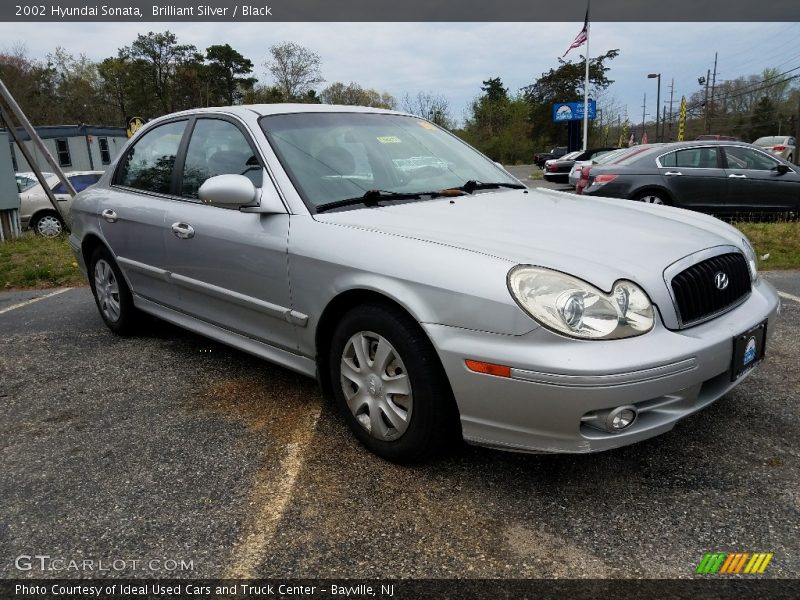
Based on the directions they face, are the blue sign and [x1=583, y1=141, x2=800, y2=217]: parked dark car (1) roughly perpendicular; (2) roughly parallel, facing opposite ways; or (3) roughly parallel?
roughly perpendicular

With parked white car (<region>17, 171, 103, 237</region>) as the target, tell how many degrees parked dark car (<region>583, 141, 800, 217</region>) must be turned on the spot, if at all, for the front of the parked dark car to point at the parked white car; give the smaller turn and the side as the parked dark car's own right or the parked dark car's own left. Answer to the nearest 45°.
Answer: approximately 180°

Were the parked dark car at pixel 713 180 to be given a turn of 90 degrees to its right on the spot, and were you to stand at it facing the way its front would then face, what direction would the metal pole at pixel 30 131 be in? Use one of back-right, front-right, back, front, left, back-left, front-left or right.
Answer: right

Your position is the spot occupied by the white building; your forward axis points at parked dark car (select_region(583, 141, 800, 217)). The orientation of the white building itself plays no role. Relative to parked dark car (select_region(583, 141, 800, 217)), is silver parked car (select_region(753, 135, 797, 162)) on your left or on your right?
left

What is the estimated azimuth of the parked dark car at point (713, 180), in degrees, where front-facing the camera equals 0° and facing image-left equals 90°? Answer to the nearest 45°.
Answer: approximately 270°

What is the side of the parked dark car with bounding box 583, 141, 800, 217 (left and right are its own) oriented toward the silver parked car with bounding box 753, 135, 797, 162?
left

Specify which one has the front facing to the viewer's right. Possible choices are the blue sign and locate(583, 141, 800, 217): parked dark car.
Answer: the parked dark car

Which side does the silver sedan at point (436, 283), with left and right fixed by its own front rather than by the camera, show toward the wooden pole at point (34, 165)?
back

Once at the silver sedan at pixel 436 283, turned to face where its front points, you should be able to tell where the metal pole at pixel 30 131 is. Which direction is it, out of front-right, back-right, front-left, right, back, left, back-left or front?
back

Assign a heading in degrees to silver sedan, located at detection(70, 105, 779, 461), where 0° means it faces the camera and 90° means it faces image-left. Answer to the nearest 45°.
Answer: approximately 315°

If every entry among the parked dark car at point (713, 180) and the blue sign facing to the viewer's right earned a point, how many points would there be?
1

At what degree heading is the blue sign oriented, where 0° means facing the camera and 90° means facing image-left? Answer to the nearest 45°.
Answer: approximately 0°

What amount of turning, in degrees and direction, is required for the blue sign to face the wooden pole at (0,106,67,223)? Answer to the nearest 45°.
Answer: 0° — it already faces it

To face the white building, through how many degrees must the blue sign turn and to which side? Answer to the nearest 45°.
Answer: approximately 45° to its right
